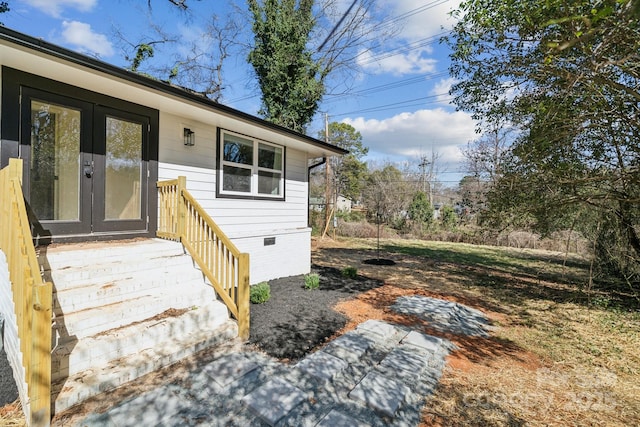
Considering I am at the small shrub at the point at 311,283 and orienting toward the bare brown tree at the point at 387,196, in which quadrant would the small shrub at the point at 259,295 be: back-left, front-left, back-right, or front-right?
back-left

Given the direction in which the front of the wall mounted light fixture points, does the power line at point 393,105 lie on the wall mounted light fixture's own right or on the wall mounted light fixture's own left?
on the wall mounted light fixture's own left

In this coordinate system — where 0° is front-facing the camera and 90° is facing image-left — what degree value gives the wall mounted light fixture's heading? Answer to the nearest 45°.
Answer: approximately 315°

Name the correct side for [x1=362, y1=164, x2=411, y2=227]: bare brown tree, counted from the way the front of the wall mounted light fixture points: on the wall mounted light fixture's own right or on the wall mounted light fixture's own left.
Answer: on the wall mounted light fixture's own left

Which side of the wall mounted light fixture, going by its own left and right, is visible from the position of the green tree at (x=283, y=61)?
left

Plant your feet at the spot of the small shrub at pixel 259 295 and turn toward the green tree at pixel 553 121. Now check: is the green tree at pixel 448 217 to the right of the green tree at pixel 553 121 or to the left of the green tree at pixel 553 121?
left

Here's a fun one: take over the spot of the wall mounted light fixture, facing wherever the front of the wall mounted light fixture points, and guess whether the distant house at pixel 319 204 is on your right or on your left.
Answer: on your left
